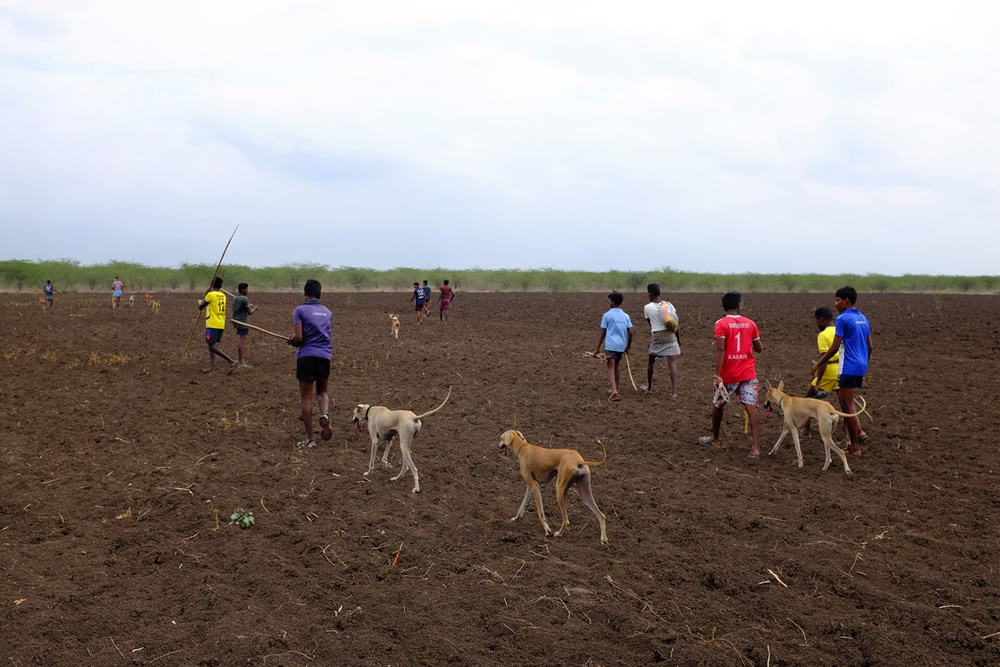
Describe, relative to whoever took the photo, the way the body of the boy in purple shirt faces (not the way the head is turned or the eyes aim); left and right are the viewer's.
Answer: facing away from the viewer and to the left of the viewer

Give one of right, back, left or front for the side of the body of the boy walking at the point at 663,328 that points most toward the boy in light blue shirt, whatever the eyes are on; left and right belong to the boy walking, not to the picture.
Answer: left

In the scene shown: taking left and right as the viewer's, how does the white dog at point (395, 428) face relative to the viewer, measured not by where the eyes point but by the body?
facing away from the viewer and to the left of the viewer

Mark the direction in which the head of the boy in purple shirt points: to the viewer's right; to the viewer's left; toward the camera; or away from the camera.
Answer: away from the camera

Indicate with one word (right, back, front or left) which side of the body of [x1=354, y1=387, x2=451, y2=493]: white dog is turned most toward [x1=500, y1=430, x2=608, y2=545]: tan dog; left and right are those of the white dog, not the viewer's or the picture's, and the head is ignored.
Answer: back

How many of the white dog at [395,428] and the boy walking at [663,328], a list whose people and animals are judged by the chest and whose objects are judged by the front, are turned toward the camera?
0

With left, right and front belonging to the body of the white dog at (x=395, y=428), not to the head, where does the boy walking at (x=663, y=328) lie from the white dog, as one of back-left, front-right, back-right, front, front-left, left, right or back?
right

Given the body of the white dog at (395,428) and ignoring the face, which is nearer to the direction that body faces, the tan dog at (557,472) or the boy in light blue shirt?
the boy in light blue shirt

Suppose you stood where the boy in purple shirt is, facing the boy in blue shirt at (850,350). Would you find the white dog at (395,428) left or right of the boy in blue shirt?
right

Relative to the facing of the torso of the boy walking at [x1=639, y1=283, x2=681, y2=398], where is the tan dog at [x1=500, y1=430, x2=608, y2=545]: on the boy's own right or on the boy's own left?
on the boy's own left

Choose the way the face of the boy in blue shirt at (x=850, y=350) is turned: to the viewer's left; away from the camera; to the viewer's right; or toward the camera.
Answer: to the viewer's left

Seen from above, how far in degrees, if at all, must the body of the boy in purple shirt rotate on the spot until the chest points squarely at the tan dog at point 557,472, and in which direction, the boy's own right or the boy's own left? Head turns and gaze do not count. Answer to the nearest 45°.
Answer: approximately 180°

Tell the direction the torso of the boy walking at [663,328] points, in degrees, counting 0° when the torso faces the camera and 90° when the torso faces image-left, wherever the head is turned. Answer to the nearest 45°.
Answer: approximately 135°
